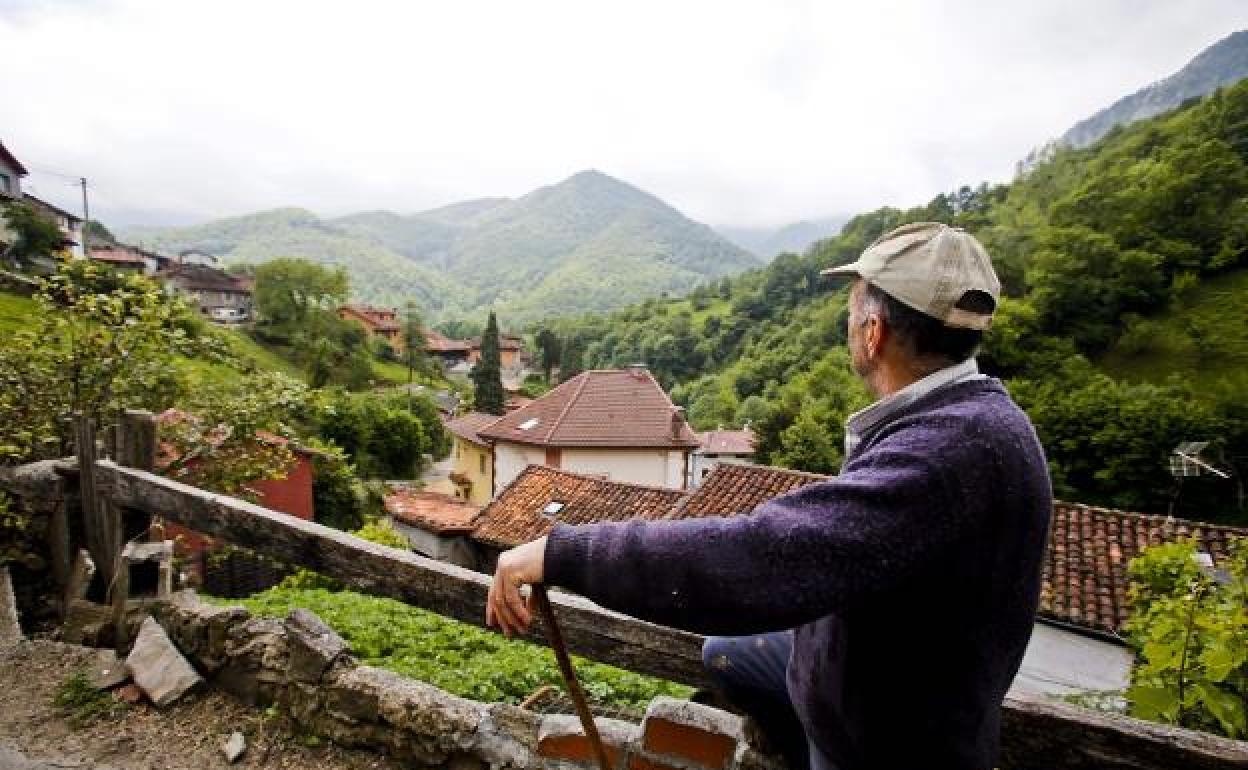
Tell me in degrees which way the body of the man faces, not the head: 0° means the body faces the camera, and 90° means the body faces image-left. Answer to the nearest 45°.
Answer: approximately 135°

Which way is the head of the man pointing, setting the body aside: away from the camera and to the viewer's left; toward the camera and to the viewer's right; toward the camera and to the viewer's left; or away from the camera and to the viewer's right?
away from the camera and to the viewer's left

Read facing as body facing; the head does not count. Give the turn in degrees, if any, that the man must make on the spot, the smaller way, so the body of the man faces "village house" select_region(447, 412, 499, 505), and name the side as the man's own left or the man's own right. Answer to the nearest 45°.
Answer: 0° — they already face it

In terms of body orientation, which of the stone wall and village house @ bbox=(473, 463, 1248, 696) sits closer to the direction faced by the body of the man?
the stone wall

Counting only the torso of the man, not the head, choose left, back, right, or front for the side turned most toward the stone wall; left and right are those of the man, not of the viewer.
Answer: front

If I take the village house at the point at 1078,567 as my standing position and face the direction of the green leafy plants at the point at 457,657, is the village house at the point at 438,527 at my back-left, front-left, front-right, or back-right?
front-right

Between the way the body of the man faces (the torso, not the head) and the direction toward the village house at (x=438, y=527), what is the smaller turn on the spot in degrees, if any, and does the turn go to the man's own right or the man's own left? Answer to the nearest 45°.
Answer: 0° — they already face it

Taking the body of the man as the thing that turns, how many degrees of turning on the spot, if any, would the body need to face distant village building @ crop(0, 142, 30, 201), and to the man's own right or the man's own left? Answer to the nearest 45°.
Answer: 0° — they already face it

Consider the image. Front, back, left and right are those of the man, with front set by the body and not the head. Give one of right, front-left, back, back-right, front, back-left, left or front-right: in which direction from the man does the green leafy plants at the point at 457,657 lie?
front
